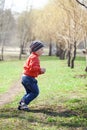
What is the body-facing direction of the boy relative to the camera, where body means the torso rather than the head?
to the viewer's right
